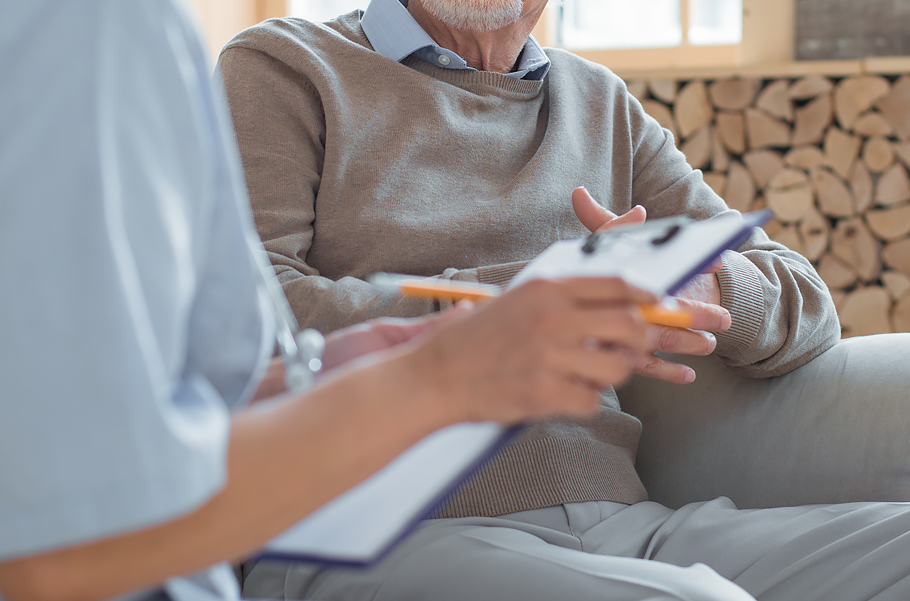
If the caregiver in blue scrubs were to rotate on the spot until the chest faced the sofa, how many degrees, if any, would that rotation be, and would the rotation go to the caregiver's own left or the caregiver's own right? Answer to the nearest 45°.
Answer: approximately 45° to the caregiver's own left

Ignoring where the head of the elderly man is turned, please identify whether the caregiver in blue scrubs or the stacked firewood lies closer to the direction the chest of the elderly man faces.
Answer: the caregiver in blue scrubs

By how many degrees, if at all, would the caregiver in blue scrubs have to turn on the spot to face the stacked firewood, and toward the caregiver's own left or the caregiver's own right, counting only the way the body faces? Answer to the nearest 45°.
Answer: approximately 45° to the caregiver's own left

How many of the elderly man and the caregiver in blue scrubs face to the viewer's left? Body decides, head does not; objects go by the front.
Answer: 0

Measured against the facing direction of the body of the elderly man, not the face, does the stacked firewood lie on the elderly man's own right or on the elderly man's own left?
on the elderly man's own left

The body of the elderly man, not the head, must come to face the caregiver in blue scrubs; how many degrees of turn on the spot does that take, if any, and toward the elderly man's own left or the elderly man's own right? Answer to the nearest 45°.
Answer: approximately 45° to the elderly man's own right

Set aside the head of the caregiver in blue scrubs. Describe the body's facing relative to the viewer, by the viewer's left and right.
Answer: facing to the right of the viewer
